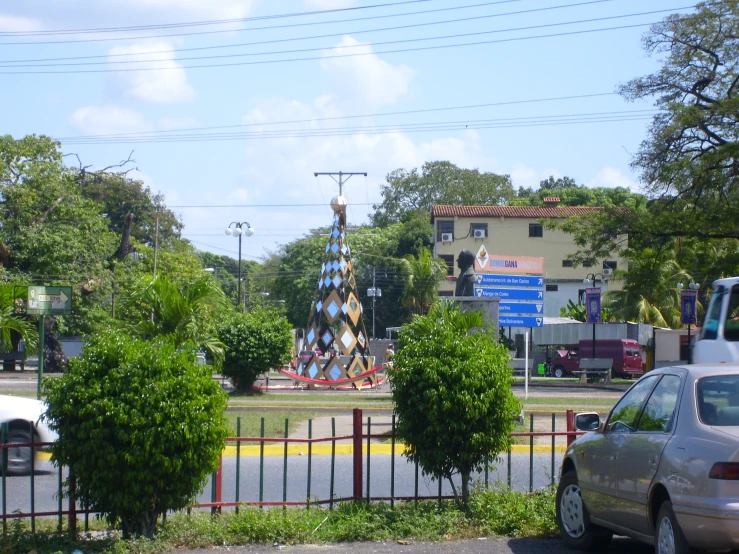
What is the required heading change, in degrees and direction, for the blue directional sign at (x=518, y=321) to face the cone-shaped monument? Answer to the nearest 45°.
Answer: approximately 135° to its right

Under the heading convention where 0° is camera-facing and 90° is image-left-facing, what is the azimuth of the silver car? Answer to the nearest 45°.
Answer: approximately 135°

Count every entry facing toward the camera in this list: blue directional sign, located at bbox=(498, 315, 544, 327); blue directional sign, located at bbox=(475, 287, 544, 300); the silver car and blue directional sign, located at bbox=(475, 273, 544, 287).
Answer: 3

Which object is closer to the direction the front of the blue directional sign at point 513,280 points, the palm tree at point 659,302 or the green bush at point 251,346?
the green bush

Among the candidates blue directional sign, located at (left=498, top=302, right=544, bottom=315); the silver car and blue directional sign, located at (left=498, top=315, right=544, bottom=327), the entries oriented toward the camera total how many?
2

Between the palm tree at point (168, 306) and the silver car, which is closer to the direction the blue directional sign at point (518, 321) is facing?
the silver car
